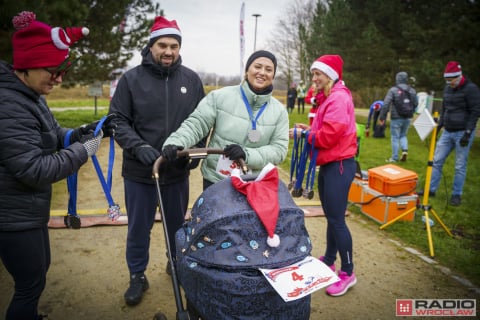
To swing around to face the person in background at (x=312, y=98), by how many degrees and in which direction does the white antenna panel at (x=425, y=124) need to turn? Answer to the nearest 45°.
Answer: approximately 90° to its right

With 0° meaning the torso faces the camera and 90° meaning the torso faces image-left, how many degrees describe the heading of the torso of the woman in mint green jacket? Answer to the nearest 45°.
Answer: approximately 0°

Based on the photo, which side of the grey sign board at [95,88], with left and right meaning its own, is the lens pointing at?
front

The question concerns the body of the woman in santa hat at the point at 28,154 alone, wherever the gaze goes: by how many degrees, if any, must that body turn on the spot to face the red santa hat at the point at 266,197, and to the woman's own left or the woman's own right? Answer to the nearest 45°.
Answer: approximately 45° to the woman's own right

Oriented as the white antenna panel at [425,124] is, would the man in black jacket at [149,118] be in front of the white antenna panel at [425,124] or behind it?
in front

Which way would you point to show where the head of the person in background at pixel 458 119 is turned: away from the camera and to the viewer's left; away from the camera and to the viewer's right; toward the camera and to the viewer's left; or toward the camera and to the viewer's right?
toward the camera and to the viewer's left

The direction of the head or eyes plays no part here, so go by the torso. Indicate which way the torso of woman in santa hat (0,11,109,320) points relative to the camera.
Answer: to the viewer's right

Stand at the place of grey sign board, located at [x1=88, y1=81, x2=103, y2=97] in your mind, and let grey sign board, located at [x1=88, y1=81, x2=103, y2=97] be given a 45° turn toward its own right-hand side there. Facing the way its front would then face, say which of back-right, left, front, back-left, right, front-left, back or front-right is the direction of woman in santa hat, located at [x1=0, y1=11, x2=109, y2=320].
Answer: front-left

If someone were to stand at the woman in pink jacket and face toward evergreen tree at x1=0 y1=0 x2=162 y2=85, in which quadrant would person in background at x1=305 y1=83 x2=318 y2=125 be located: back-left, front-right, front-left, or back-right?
front-right

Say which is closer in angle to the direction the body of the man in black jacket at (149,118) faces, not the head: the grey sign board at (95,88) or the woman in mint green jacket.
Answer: the woman in mint green jacket

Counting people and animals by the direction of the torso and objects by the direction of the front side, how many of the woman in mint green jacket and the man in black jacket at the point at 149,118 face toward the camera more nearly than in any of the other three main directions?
2

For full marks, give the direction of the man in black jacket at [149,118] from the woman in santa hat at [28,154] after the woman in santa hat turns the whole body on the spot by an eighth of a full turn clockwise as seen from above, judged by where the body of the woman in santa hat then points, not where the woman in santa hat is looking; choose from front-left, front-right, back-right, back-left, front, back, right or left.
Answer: left

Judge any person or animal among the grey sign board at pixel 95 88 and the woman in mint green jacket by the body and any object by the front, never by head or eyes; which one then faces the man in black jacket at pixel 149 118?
the grey sign board

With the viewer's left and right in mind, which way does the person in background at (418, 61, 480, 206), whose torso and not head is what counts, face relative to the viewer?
facing the viewer and to the left of the viewer

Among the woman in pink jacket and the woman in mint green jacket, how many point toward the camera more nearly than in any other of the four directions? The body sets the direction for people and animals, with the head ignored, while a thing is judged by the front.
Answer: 1

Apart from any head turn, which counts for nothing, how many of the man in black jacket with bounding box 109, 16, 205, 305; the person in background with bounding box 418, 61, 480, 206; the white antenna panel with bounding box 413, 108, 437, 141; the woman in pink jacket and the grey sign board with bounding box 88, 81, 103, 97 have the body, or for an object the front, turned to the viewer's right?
0

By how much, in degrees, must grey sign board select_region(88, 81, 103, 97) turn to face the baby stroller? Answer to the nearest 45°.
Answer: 0° — it already faces it
